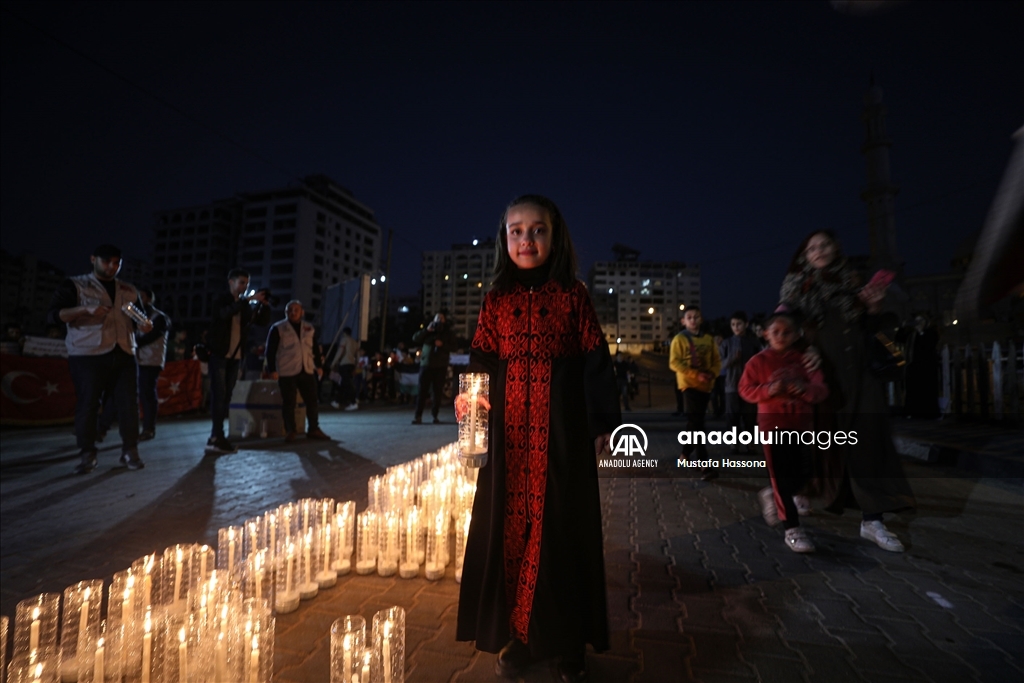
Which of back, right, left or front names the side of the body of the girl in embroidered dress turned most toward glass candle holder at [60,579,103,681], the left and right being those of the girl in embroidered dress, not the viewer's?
right

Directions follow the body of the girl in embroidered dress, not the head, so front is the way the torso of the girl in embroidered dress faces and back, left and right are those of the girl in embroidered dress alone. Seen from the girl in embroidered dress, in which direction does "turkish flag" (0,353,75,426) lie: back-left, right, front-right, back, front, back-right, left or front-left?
back-right

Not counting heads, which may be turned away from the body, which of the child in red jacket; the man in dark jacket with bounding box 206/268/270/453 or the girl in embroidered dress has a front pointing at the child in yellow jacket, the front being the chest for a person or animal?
the man in dark jacket

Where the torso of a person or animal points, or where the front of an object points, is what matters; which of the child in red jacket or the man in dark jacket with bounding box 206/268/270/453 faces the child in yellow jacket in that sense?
the man in dark jacket

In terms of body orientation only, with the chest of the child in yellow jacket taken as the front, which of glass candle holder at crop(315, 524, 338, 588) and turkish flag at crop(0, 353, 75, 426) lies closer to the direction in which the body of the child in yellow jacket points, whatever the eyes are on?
the glass candle holder

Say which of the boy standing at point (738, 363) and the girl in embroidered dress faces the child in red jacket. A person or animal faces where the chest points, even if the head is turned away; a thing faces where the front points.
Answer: the boy standing

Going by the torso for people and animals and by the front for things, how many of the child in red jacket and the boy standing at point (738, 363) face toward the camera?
2

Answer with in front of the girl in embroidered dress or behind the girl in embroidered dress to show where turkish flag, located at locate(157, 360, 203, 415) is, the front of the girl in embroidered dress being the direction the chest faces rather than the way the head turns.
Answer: behind

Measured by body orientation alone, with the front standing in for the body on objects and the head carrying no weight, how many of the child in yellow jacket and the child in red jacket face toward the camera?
2

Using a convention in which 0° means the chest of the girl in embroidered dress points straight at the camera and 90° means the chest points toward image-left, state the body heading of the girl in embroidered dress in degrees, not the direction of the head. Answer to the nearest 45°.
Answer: approximately 0°
